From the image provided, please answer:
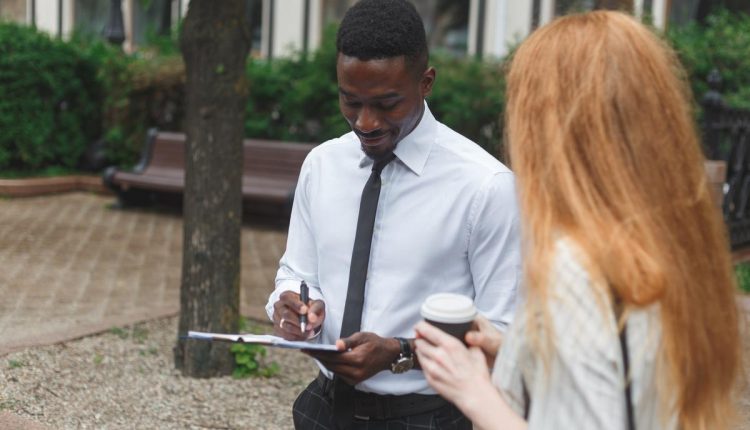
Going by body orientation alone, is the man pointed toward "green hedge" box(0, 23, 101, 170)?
no

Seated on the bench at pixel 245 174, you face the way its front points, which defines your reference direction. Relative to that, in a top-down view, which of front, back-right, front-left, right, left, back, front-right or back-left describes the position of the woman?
front-left

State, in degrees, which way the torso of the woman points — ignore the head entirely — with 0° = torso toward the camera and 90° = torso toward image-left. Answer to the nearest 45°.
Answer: approximately 135°

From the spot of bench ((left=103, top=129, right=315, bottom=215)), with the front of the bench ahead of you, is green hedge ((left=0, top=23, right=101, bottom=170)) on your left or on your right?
on your right

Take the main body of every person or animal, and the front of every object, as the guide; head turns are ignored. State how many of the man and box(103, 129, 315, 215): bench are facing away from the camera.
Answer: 0

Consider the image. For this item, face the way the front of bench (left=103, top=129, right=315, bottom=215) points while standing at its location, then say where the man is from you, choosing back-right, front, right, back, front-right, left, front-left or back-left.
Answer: front-left

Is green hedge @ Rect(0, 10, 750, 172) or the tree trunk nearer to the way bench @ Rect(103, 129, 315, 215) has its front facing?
the tree trunk

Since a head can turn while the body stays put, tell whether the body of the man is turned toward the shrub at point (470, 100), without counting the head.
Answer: no

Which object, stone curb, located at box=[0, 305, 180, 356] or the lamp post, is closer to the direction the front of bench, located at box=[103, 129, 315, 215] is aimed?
the stone curb

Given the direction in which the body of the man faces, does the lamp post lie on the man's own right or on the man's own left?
on the man's own right

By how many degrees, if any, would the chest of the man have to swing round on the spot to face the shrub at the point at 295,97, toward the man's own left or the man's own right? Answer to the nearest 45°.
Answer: approximately 135° to the man's own right

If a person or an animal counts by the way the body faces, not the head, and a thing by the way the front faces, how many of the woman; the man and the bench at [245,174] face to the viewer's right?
0

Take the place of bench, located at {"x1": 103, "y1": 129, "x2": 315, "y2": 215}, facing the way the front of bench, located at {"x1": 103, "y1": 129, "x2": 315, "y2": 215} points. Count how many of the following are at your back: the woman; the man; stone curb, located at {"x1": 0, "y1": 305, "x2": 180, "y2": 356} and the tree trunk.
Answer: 0

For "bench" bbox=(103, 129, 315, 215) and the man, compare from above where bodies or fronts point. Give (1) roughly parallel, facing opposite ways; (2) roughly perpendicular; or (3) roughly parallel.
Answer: roughly parallel

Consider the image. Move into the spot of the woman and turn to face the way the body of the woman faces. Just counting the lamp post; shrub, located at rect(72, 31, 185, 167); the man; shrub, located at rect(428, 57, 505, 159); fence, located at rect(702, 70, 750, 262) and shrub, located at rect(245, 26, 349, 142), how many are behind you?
0

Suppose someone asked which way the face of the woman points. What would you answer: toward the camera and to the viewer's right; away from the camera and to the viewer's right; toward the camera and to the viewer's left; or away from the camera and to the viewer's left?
away from the camera and to the viewer's left

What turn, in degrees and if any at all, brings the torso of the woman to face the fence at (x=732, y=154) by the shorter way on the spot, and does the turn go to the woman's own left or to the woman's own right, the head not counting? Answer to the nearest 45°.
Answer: approximately 45° to the woman's own right

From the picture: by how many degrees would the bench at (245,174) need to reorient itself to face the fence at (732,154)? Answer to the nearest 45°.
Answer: approximately 90° to its left
